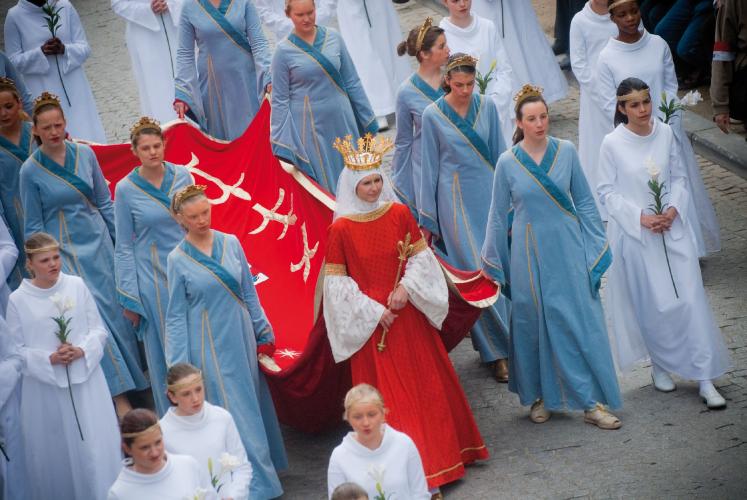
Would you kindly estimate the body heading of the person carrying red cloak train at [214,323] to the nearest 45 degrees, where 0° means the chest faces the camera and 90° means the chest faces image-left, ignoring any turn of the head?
approximately 315°

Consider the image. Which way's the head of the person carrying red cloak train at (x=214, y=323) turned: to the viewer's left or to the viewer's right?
to the viewer's right

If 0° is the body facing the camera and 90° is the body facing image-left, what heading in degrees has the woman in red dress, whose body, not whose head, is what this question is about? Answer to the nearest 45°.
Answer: approximately 315°

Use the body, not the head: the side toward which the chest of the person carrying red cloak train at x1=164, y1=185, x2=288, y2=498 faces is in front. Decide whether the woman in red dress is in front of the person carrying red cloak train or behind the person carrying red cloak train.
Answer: in front

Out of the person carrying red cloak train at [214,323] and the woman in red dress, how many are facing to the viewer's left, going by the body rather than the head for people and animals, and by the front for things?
0

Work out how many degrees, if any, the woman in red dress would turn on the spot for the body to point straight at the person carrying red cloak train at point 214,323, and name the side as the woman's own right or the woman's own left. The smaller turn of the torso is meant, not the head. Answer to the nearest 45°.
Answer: approximately 135° to the woman's own right
